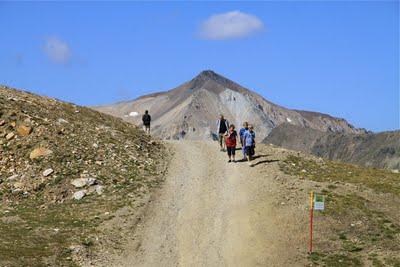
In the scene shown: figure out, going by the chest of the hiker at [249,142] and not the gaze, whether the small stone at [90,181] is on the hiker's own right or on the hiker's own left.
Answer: on the hiker's own right

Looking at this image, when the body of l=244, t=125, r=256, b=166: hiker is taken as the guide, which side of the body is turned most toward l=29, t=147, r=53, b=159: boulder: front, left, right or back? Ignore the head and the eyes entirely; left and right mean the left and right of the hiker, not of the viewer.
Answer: right

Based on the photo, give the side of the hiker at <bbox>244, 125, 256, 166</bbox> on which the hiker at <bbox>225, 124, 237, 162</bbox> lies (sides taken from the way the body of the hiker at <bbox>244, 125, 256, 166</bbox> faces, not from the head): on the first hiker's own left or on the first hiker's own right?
on the first hiker's own right

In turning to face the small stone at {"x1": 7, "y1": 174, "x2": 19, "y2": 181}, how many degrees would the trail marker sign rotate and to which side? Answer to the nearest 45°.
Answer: approximately 90° to its right

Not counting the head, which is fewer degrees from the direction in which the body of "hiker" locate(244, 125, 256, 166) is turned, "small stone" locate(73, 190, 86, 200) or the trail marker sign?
the trail marker sign

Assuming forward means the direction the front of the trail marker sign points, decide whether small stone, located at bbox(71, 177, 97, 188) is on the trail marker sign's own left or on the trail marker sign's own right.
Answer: on the trail marker sign's own right

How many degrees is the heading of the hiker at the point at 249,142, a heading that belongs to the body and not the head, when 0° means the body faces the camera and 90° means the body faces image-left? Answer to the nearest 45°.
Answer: approximately 0°

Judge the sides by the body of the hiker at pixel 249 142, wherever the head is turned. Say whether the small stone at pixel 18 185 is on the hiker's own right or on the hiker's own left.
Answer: on the hiker's own right

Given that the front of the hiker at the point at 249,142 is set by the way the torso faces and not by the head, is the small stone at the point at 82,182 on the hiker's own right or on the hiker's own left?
on the hiker's own right

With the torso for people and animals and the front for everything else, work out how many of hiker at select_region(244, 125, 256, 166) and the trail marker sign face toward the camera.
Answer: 2

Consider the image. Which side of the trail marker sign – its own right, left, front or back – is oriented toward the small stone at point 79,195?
right
